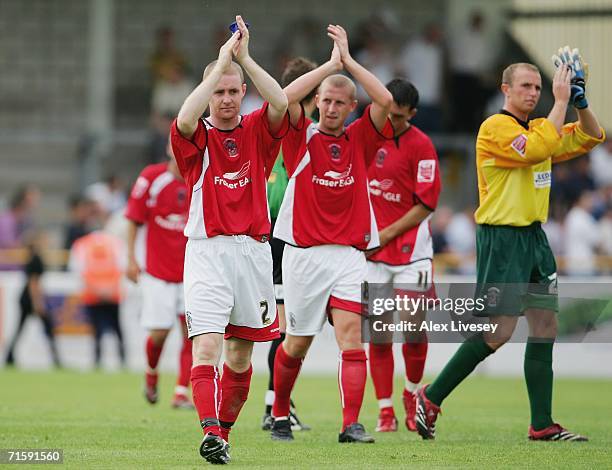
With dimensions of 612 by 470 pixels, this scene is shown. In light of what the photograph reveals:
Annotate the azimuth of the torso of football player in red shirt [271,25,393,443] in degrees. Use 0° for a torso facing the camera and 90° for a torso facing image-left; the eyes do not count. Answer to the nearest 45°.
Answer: approximately 0°

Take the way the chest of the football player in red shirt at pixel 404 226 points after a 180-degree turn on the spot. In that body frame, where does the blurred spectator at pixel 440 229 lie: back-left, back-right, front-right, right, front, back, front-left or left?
front-left

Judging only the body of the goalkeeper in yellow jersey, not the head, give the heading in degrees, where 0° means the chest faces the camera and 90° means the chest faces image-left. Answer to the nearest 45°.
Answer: approximately 315°

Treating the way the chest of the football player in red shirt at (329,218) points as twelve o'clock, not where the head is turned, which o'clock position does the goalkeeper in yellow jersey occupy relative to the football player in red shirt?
The goalkeeper in yellow jersey is roughly at 9 o'clock from the football player in red shirt.

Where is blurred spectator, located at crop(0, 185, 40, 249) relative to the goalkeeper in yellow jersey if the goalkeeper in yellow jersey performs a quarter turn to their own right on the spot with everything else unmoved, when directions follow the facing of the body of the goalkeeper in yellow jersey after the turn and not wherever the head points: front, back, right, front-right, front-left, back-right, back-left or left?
right

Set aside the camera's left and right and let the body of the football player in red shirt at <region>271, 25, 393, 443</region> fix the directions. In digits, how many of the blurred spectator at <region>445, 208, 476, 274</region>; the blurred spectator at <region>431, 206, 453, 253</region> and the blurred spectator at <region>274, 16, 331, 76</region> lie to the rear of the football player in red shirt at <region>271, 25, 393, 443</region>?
3

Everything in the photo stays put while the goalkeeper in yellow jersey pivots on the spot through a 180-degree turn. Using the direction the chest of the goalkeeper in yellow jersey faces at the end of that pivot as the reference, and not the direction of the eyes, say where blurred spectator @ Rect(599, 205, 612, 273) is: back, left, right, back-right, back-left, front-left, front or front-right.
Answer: front-right

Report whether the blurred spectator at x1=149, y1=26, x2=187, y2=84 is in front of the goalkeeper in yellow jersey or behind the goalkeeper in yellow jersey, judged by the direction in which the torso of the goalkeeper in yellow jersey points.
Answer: behind

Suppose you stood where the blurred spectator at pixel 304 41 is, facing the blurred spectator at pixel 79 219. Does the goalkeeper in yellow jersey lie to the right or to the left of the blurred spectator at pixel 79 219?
left

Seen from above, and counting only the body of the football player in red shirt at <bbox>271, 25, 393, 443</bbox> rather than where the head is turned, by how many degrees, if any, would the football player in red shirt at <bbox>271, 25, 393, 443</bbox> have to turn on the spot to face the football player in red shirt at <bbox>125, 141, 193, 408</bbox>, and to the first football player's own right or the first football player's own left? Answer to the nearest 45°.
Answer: approximately 135° to the first football player's own right

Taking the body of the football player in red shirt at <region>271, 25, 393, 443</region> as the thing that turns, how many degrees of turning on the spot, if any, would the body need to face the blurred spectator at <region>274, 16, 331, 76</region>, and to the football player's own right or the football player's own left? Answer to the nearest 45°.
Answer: approximately 180°

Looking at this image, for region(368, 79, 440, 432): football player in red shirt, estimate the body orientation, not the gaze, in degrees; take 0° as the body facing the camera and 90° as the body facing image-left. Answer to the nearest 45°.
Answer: approximately 45°
